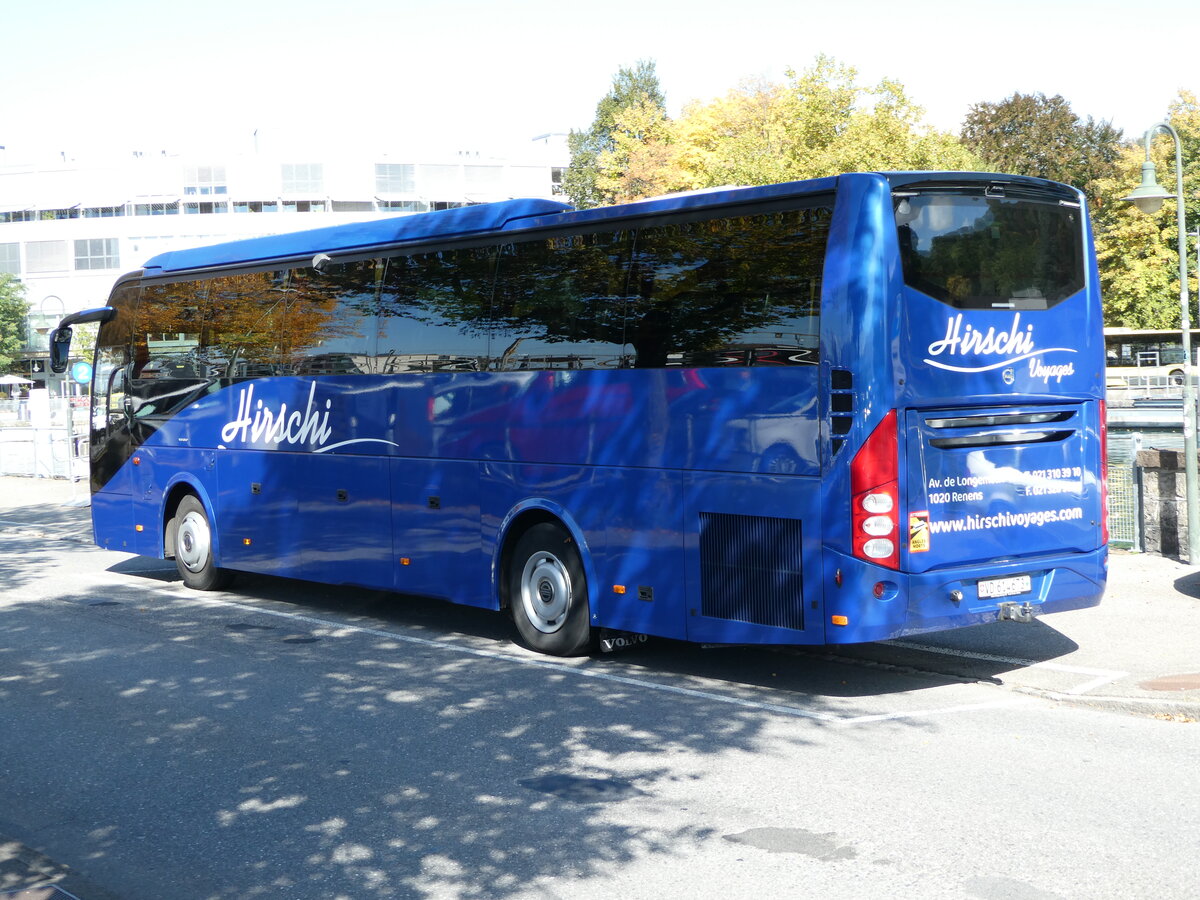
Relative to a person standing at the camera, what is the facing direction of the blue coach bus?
facing away from the viewer and to the left of the viewer

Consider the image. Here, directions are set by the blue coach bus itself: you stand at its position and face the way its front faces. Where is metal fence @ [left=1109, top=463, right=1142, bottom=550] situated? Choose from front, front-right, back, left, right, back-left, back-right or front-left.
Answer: right

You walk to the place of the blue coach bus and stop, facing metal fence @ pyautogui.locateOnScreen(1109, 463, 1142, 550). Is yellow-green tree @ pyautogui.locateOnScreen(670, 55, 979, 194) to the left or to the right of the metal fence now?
left

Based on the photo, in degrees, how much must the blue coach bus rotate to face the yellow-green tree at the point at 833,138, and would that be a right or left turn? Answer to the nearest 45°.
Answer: approximately 45° to its right

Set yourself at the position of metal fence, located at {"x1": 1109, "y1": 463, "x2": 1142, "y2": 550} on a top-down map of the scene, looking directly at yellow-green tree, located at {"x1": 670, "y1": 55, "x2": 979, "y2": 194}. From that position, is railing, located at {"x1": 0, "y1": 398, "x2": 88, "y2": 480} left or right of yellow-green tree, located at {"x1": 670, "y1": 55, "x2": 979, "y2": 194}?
left

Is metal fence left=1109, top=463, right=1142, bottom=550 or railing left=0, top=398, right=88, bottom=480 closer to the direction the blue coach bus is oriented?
the railing

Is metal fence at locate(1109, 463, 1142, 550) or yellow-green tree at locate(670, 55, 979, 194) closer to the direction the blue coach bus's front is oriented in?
the yellow-green tree

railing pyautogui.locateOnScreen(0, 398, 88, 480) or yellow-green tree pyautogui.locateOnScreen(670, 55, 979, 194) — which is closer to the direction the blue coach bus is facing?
the railing

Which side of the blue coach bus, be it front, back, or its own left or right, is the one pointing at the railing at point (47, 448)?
front
